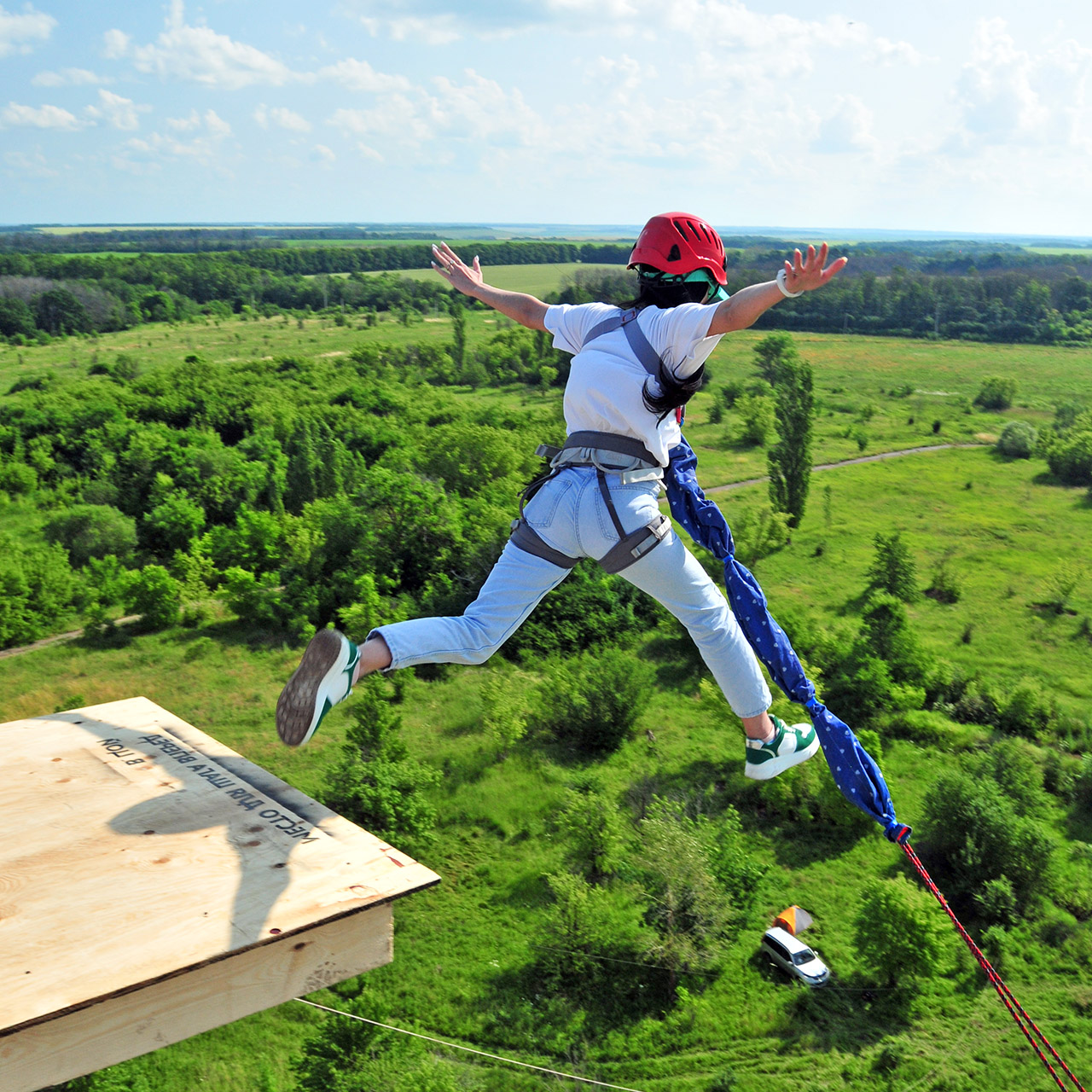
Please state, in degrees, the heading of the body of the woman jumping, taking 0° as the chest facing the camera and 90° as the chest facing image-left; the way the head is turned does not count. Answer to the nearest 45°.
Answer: approximately 225°

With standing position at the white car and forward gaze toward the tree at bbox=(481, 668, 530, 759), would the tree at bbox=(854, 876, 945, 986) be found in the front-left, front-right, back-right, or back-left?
back-right

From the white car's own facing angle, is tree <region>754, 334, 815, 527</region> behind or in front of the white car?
behind

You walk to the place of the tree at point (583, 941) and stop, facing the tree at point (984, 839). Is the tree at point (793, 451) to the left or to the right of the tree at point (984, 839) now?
left

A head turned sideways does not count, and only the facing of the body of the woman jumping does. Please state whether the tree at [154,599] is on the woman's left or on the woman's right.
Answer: on the woman's left

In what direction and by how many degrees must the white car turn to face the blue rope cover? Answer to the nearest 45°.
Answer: approximately 45° to its right

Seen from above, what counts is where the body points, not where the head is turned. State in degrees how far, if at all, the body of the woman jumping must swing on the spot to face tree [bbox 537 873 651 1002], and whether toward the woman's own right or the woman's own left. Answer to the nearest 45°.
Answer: approximately 45° to the woman's own left

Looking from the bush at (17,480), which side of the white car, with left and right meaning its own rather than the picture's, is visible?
back

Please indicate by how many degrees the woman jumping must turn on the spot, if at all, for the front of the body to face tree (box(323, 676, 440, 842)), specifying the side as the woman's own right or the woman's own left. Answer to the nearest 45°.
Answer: approximately 45° to the woman's own left
